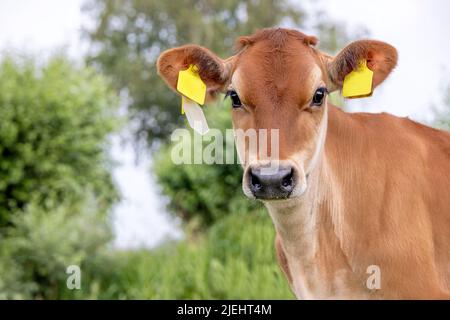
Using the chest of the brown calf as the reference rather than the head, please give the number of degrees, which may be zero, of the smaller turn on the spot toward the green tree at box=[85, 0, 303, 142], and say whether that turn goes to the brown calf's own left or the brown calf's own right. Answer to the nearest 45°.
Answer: approximately 135° to the brown calf's own right

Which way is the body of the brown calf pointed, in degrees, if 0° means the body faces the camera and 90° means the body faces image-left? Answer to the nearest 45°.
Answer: approximately 45°
